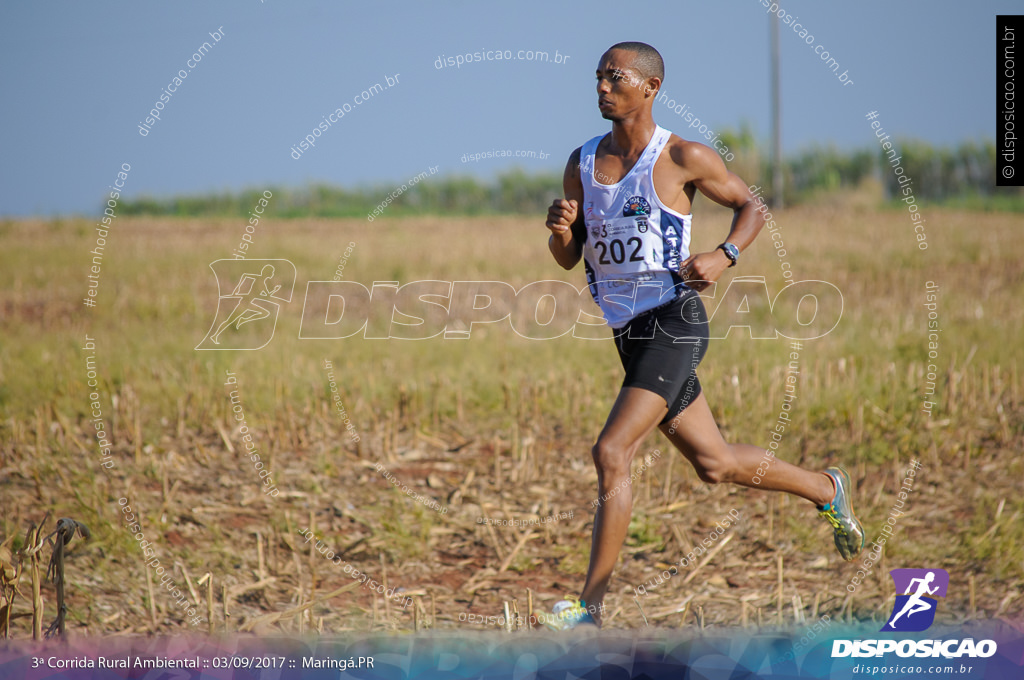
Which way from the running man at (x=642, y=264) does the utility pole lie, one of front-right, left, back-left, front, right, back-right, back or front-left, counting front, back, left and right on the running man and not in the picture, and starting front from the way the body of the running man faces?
back-right

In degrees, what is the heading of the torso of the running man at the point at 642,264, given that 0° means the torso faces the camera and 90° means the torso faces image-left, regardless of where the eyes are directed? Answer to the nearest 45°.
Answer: approximately 45°
